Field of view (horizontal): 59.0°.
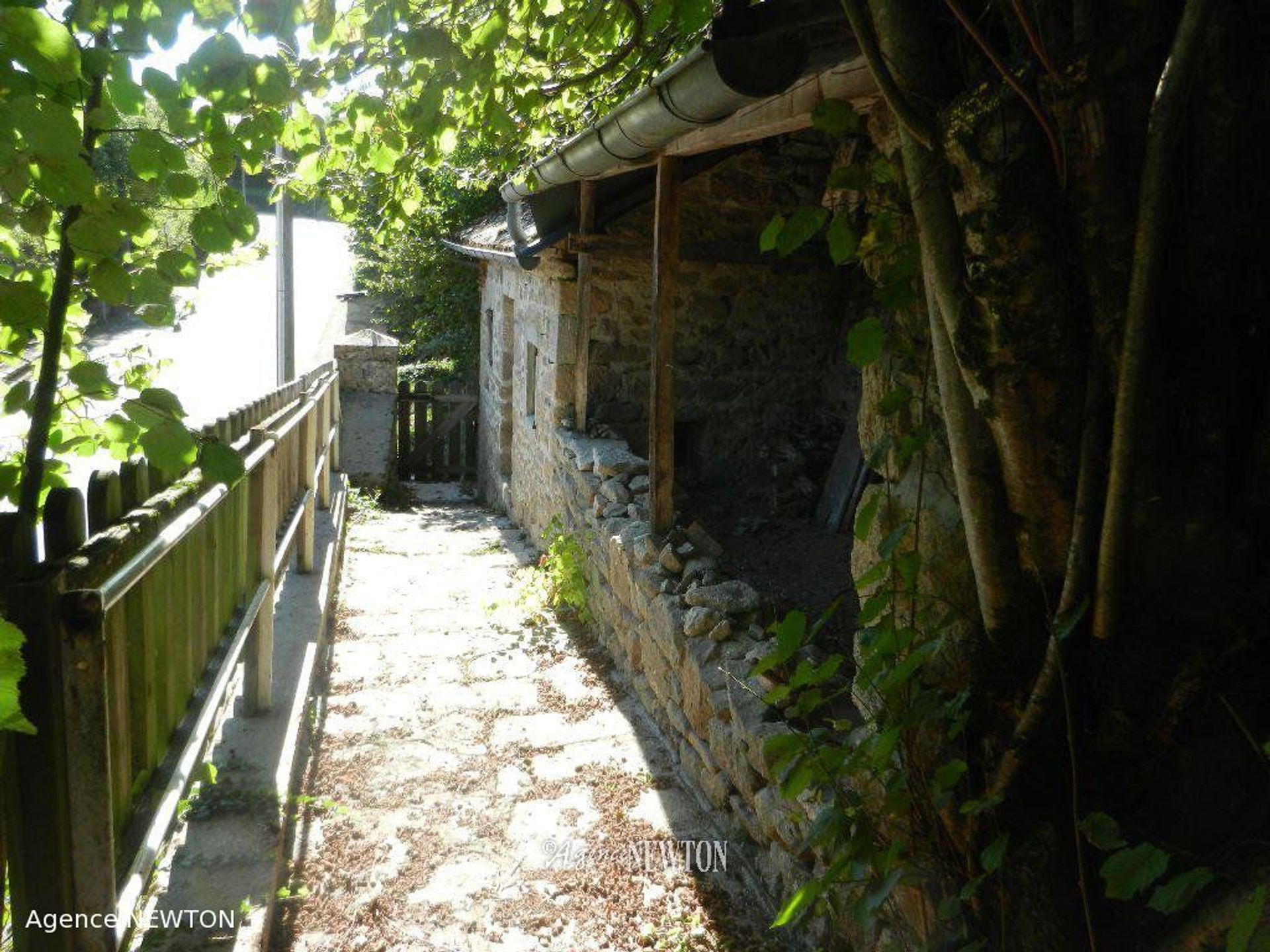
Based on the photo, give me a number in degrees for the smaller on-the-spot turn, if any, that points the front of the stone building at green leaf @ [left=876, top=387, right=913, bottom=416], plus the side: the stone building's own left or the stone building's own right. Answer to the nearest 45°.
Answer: approximately 90° to the stone building's own left

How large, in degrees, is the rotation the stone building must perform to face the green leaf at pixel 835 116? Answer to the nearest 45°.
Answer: approximately 90° to its left

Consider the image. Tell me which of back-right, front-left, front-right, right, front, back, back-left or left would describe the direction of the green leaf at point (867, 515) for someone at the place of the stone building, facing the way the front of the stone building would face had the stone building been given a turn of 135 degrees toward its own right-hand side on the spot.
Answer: back-right

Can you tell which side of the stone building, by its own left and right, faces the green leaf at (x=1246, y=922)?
left

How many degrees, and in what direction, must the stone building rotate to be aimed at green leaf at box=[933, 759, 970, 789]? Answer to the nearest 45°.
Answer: approximately 90° to its left

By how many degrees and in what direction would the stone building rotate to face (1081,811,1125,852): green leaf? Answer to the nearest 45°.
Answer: approximately 90° to its left

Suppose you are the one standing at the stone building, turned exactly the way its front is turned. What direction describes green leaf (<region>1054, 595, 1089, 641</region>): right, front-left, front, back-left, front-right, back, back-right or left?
left

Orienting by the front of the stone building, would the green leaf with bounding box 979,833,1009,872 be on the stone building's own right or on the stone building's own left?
on the stone building's own left

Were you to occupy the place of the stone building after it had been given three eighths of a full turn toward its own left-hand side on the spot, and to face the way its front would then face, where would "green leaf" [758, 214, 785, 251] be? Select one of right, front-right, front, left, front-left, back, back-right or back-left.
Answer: front-right

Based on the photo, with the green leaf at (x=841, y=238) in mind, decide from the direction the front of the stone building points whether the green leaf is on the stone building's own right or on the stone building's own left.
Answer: on the stone building's own left

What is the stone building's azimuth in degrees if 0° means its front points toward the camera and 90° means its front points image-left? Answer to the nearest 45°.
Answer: approximately 90°

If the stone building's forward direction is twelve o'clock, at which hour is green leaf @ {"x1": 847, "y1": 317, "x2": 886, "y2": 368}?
The green leaf is roughly at 9 o'clock from the stone building.

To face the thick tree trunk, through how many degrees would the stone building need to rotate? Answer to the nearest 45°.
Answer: approximately 90° to its left
